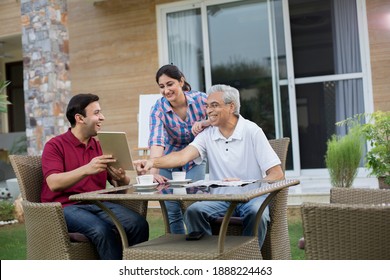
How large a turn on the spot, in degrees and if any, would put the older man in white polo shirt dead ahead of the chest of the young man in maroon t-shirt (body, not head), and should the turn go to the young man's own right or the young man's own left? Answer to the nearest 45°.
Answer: approximately 45° to the young man's own left

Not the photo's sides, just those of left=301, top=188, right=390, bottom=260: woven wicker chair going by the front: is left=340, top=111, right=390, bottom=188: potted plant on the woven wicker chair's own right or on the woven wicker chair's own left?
on the woven wicker chair's own right

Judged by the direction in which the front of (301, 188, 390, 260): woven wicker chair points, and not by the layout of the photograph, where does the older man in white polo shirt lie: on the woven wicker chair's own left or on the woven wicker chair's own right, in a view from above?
on the woven wicker chair's own right

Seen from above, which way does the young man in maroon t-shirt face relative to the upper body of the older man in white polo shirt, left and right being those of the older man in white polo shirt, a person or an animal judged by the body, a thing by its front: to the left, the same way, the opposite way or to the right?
to the left

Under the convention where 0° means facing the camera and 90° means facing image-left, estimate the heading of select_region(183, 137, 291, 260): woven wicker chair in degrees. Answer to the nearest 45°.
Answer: approximately 45°

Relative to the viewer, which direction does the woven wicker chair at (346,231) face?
to the viewer's left

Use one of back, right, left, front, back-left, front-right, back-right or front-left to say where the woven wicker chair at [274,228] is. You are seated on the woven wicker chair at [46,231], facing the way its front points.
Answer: front-left

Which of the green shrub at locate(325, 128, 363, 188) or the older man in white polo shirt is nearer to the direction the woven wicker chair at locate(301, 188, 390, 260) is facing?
the older man in white polo shirt

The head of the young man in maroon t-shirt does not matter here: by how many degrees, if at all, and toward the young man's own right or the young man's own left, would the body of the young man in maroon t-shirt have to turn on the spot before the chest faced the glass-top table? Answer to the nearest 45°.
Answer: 0° — they already face it

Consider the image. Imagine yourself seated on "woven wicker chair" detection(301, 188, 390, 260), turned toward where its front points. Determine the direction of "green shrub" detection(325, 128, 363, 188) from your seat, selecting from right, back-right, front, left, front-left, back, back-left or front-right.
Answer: right

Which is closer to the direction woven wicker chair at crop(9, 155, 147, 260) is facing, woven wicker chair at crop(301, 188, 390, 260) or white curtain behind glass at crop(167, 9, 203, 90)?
the woven wicker chair
